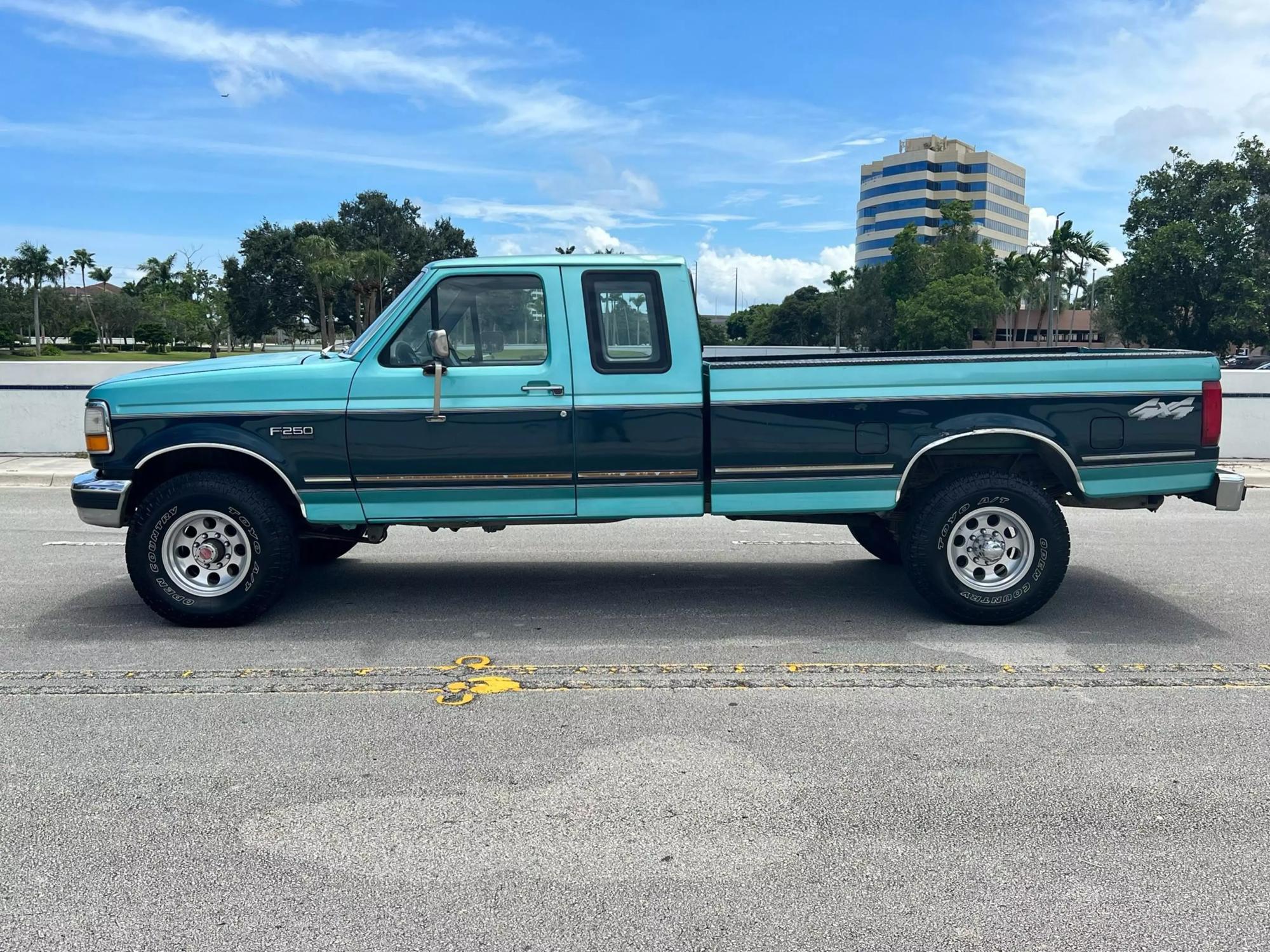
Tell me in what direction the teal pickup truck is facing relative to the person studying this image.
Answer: facing to the left of the viewer
